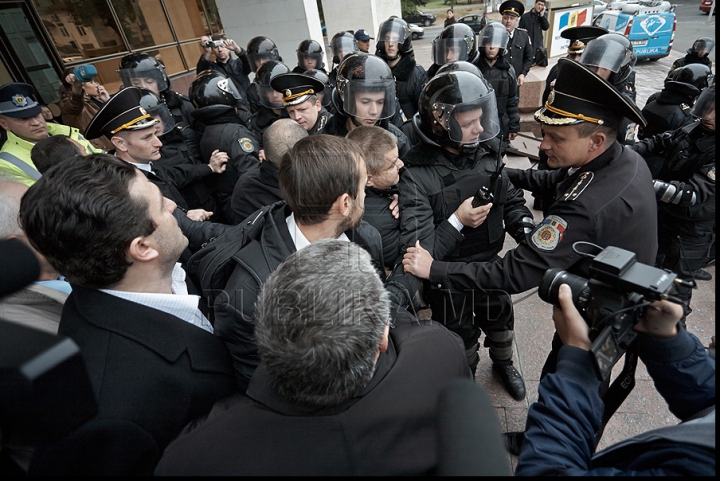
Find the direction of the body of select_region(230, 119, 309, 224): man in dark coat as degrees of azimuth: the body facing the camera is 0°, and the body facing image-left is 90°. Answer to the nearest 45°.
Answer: approximately 180°

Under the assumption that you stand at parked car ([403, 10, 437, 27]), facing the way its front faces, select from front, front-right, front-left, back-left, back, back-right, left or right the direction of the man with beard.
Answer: front-right

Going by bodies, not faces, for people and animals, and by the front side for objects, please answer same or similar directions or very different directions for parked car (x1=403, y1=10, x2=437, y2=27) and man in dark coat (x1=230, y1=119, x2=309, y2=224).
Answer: very different directions

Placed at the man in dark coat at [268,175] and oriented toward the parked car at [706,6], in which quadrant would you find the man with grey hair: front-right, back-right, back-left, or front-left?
back-right

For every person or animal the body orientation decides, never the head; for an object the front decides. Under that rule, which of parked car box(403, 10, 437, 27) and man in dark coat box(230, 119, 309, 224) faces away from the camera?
the man in dark coat

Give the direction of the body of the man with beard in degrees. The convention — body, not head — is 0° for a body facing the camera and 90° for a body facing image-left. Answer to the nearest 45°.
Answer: approximately 225°

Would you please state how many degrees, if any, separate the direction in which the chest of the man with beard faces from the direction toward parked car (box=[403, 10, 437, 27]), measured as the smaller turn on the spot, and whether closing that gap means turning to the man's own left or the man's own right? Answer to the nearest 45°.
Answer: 0° — they already face it

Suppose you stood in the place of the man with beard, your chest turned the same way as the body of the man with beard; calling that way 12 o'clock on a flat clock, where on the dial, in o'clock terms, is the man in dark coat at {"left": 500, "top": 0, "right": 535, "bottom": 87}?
The man in dark coat is roughly at 12 o'clock from the man with beard.

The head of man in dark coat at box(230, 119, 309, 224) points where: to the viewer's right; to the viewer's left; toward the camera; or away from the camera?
away from the camera

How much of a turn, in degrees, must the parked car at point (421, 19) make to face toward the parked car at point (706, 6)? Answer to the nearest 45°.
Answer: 0° — it already faces it

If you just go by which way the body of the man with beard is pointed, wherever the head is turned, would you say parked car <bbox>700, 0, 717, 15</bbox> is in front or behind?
in front

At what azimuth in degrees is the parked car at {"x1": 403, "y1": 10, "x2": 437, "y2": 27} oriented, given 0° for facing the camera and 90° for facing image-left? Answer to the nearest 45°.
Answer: approximately 315°
